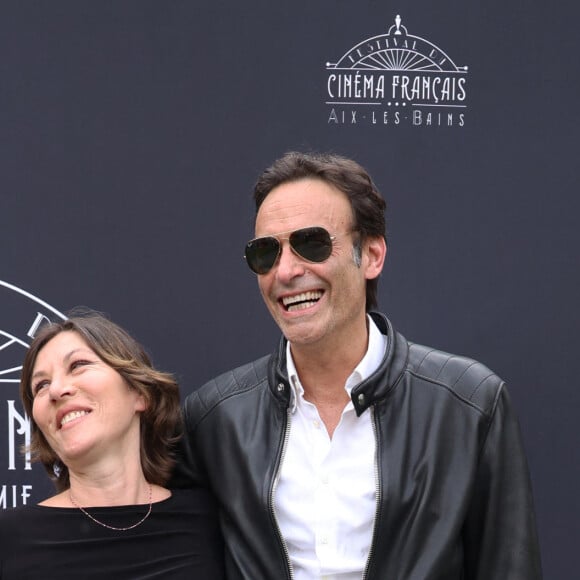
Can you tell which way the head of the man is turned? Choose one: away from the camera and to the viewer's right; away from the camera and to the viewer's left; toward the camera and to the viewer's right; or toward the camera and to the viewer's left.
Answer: toward the camera and to the viewer's left

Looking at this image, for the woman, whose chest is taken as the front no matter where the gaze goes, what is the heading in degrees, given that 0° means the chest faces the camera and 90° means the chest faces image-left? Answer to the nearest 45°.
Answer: approximately 0°
